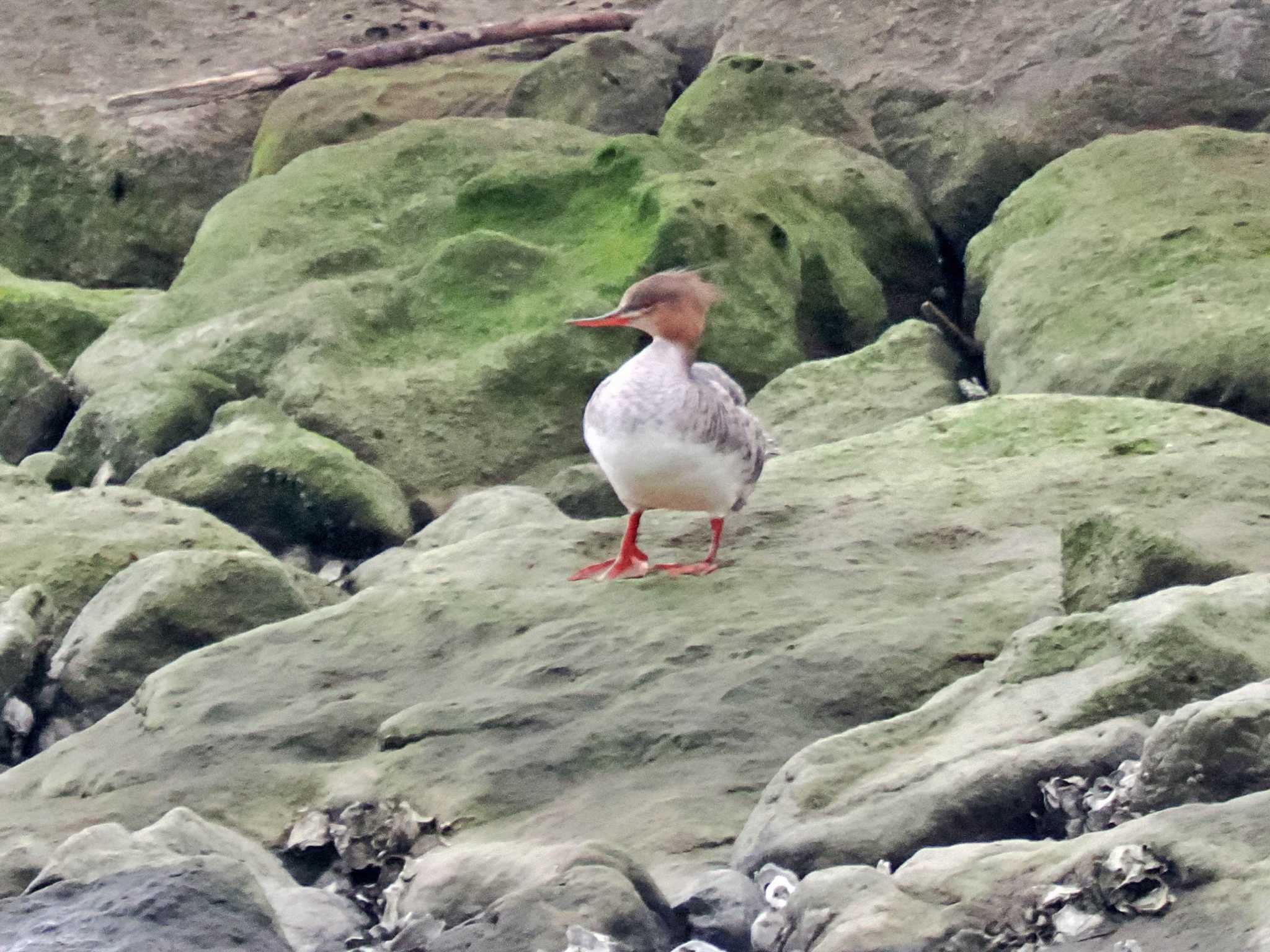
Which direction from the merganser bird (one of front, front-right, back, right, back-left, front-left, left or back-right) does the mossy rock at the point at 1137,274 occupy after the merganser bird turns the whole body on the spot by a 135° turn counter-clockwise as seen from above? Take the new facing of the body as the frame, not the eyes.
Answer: front-left

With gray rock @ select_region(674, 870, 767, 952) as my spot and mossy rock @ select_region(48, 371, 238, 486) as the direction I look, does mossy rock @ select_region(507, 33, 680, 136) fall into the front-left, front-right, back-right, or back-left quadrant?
front-right

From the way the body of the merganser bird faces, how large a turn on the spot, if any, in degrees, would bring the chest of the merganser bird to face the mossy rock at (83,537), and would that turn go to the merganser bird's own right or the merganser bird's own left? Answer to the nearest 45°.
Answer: approximately 90° to the merganser bird's own right

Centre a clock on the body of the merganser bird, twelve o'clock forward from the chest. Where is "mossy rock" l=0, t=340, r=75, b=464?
The mossy rock is roughly at 3 o'clock from the merganser bird.

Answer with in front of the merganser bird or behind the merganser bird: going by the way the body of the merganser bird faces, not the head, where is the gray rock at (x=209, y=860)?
in front

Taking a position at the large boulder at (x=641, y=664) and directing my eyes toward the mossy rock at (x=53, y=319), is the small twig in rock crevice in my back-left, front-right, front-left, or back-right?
front-right

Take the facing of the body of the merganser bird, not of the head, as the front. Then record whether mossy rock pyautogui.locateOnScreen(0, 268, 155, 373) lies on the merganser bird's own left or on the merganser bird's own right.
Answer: on the merganser bird's own right

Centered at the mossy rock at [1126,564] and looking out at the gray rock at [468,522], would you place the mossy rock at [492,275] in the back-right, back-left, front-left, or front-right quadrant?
front-right

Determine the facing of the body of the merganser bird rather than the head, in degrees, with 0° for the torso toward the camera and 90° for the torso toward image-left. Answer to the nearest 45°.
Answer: approximately 45°

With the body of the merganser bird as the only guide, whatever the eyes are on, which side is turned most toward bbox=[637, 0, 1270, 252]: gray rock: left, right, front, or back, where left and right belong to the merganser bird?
back

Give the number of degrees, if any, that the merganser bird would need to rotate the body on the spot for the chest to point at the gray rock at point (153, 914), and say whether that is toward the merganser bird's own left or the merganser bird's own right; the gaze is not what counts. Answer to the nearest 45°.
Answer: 0° — it already faces it

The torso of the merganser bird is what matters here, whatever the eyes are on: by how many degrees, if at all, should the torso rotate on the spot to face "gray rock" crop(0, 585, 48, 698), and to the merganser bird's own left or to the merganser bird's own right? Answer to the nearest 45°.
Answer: approximately 45° to the merganser bird's own right

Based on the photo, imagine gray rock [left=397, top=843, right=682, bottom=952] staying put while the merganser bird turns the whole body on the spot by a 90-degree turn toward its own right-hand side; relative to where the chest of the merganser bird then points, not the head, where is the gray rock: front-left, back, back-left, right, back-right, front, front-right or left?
back-left

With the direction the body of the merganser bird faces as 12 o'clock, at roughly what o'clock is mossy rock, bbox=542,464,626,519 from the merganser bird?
The mossy rock is roughly at 4 o'clock from the merganser bird.

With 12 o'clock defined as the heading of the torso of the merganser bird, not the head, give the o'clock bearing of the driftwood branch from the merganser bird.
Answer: The driftwood branch is roughly at 4 o'clock from the merganser bird.

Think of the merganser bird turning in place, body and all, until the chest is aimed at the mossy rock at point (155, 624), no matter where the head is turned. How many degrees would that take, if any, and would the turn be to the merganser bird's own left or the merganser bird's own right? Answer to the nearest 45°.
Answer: approximately 45° to the merganser bird's own right

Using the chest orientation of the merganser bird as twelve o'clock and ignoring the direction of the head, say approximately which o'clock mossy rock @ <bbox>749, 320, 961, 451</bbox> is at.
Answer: The mossy rock is roughly at 5 o'clock from the merganser bird.

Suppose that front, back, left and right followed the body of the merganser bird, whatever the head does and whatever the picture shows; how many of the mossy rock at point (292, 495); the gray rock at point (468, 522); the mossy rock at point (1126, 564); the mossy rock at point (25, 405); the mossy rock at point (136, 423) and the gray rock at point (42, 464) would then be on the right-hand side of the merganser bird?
5

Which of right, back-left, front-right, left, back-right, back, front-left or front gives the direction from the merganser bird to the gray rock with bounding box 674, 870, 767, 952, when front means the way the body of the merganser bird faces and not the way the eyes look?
front-left

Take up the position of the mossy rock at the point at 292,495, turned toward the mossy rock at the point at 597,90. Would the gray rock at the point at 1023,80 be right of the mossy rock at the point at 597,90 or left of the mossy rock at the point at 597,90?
right
